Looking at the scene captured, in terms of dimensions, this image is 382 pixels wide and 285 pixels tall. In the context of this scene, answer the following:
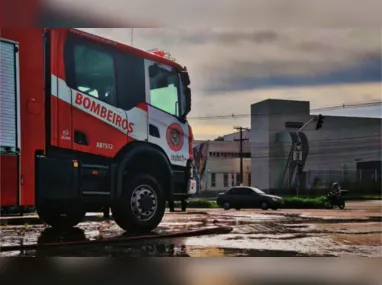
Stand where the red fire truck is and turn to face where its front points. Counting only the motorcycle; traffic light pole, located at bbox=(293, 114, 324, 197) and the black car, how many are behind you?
0

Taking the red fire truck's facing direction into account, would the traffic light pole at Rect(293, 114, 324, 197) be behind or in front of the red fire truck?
in front

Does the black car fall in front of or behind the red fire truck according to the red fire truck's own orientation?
in front

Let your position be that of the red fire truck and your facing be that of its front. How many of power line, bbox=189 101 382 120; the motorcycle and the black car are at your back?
0

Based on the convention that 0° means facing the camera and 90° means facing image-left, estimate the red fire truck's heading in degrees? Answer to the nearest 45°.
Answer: approximately 225°

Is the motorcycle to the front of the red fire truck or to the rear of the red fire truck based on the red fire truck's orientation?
to the front
